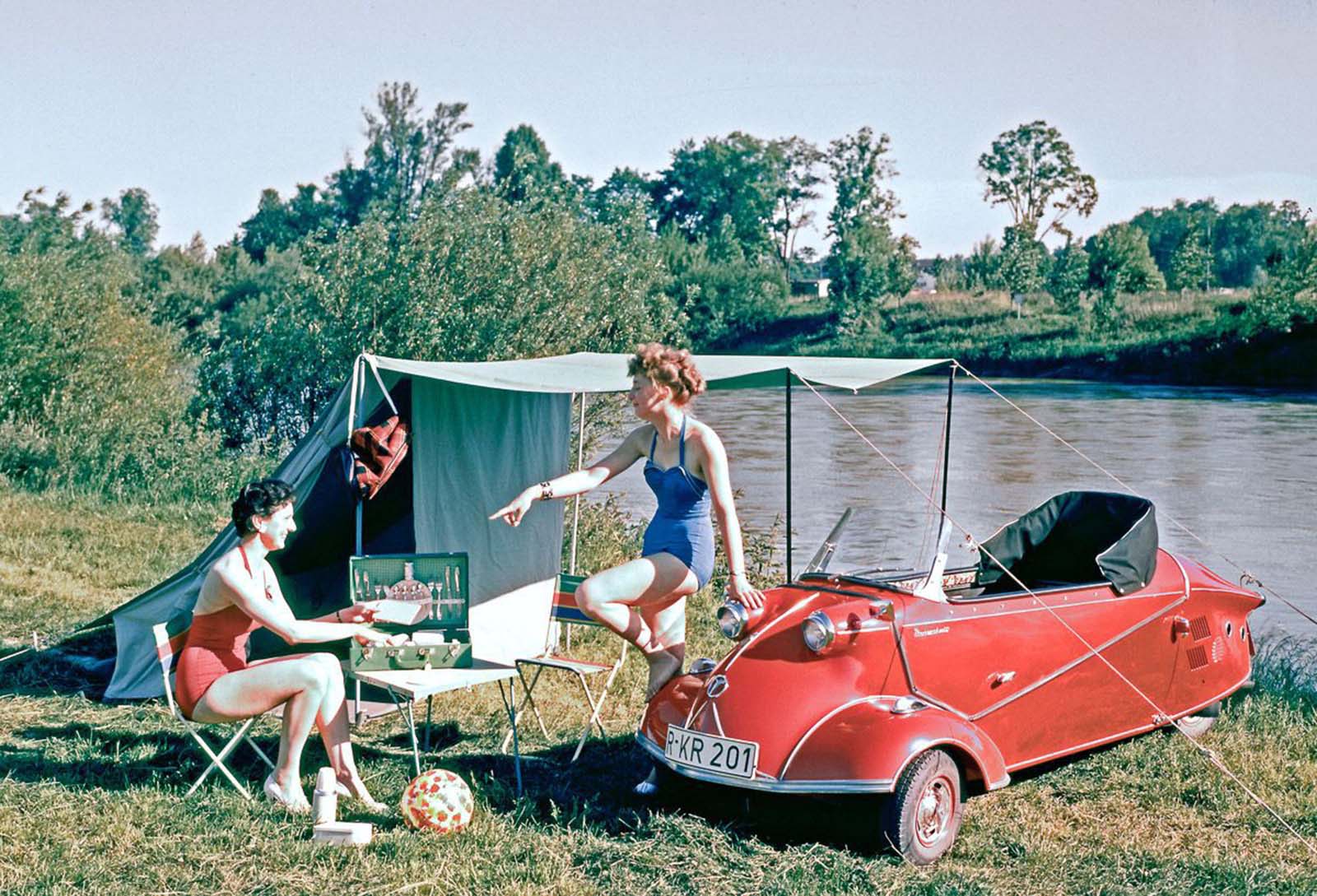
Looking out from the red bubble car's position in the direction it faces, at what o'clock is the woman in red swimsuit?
The woman in red swimsuit is roughly at 1 o'clock from the red bubble car.

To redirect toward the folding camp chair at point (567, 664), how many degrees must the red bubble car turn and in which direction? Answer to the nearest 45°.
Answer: approximately 90° to its right

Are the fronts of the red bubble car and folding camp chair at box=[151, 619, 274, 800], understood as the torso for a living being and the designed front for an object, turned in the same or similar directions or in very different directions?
very different directions

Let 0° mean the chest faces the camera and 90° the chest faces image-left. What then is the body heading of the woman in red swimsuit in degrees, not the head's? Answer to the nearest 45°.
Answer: approximately 270°

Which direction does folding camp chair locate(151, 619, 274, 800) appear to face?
to the viewer's right

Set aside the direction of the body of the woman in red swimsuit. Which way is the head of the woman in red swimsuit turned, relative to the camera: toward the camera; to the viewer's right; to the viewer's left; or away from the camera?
to the viewer's right

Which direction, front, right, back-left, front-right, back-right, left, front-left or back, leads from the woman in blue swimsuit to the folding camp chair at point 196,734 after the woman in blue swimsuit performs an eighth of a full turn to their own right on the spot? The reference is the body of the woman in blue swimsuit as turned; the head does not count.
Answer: front

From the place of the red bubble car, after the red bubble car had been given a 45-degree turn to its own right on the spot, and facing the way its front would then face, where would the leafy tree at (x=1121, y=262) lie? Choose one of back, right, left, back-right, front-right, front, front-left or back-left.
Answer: right

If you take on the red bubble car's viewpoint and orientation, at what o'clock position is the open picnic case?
The open picnic case is roughly at 2 o'clock from the red bubble car.

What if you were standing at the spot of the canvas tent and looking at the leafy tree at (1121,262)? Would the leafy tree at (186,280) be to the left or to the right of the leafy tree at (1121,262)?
left

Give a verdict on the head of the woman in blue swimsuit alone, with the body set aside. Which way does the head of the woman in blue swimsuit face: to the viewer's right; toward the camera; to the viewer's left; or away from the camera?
to the viewer's left

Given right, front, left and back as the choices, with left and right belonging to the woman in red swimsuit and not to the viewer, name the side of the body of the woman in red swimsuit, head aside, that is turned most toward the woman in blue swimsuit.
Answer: front

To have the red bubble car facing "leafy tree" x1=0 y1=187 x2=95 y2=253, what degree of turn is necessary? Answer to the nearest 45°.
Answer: approximately 90° to its right
